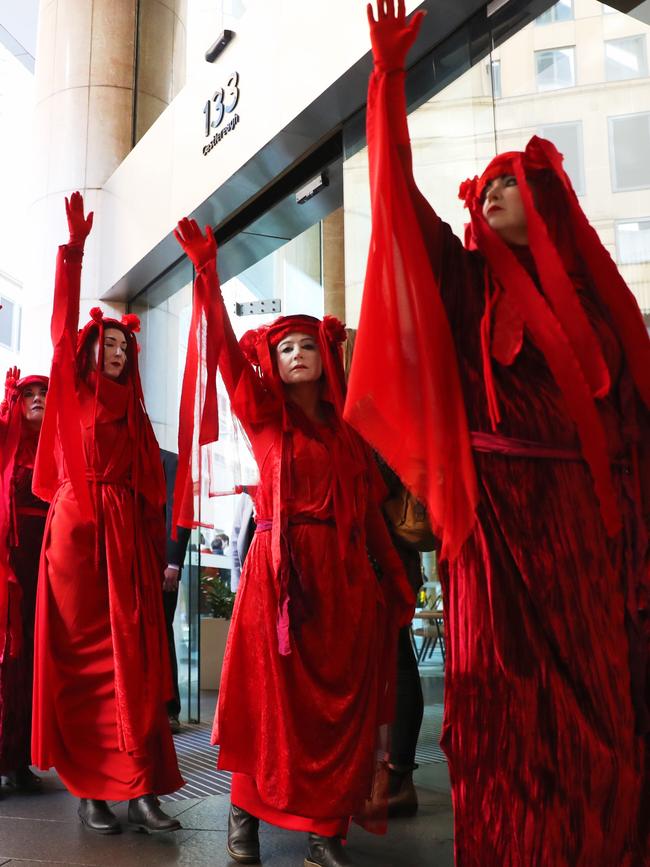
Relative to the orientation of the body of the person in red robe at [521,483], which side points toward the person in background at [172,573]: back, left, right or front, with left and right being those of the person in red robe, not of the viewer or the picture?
right

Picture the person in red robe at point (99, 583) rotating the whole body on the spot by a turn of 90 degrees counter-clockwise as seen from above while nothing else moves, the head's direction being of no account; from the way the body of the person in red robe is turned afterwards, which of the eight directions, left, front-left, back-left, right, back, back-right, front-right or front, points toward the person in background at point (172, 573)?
front-left

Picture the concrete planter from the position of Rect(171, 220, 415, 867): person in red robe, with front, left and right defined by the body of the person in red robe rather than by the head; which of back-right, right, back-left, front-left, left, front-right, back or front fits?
back

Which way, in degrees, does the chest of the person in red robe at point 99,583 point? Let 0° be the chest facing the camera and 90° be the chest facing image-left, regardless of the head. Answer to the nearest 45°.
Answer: approximately 315°

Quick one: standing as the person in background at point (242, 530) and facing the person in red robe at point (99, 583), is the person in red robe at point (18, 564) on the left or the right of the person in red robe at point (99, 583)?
right

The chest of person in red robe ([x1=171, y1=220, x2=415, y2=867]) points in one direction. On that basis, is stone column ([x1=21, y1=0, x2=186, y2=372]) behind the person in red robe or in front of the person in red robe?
behind
